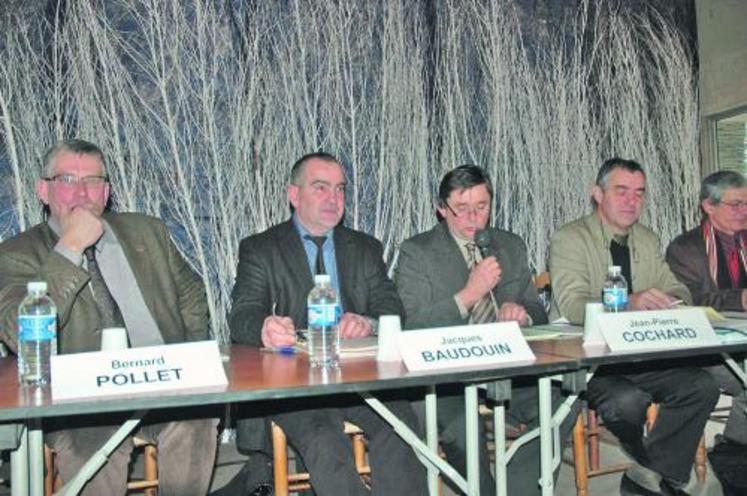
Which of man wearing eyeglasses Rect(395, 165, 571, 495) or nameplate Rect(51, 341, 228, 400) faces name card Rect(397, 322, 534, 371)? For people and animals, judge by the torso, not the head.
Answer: the man wearing eyeglasses

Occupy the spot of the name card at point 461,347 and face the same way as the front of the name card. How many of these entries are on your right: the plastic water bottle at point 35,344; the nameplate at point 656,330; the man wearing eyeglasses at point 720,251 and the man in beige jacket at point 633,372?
1

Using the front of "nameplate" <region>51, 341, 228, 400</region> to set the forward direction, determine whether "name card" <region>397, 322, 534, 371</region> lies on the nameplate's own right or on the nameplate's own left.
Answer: on the nameplate's own left

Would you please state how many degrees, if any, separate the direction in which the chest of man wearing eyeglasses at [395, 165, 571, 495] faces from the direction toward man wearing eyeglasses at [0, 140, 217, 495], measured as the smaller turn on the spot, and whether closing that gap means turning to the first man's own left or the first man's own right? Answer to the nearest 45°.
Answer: approximately 45° to the first man's own right

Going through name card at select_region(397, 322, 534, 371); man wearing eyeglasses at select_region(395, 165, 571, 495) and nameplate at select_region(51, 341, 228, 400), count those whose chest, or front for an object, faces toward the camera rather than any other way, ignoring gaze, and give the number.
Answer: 3

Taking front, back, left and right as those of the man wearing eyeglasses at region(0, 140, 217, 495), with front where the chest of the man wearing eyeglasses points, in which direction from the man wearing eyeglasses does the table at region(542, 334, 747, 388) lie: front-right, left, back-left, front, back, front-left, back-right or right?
front-left

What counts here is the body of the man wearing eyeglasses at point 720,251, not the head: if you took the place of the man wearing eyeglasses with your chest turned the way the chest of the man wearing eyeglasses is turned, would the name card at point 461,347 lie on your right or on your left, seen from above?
on your right

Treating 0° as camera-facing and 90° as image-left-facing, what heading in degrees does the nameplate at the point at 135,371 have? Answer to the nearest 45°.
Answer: approximately 0°

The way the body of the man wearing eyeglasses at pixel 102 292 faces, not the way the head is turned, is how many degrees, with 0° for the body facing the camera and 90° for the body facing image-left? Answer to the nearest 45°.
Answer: approximately 0°
